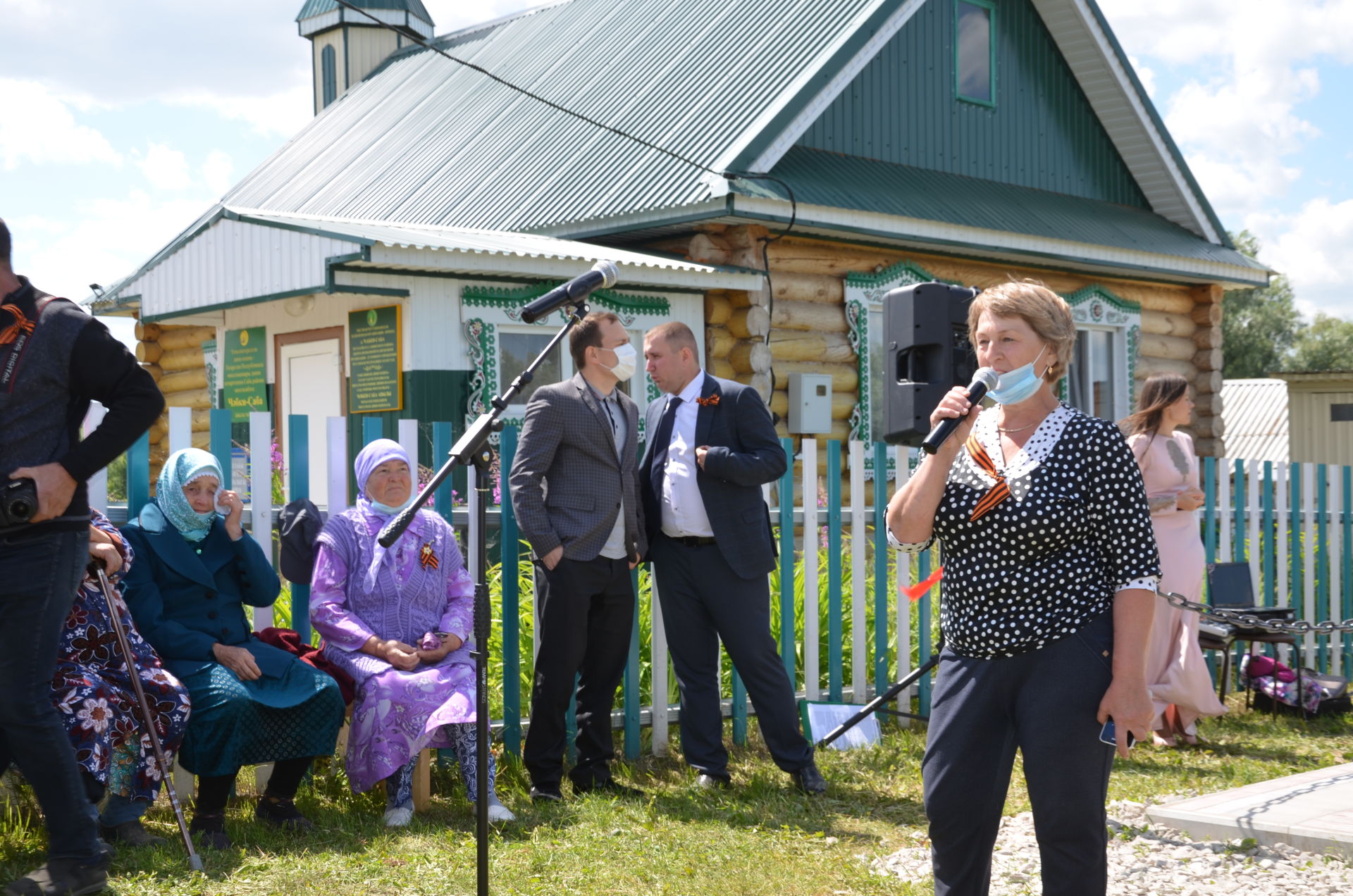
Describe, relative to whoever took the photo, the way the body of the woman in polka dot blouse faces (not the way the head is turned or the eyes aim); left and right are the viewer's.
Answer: facing the viewer and to the left of the viewer

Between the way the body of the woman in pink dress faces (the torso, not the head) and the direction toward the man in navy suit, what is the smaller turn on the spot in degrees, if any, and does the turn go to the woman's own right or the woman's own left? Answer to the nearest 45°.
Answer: approximately 90° to the woman's own right

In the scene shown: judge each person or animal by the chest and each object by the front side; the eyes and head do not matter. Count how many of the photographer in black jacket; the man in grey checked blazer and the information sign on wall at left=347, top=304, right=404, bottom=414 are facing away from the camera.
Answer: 0

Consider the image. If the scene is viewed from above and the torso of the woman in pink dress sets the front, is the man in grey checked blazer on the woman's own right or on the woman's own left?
on the woman's own right

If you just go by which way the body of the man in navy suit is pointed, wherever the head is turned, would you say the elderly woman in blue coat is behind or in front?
in front

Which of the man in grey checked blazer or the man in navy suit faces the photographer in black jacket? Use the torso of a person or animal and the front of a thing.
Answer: the man in navy suit

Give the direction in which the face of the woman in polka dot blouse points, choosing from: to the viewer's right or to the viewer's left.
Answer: to the viewer's left

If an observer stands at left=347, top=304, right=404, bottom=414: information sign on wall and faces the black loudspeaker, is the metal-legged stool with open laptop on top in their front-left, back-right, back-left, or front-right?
front-left

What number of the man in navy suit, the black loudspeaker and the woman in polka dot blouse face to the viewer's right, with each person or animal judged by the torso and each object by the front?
0

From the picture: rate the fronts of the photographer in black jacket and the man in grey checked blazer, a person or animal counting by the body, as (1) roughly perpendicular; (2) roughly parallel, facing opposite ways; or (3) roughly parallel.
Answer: roughly perpendicular

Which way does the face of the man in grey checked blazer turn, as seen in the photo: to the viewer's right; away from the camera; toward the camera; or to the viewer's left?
to the viewer's right

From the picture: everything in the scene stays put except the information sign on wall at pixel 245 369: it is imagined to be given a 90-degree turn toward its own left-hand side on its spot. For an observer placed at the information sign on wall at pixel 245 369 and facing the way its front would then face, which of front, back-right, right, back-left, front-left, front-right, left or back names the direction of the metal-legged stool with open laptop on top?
front
